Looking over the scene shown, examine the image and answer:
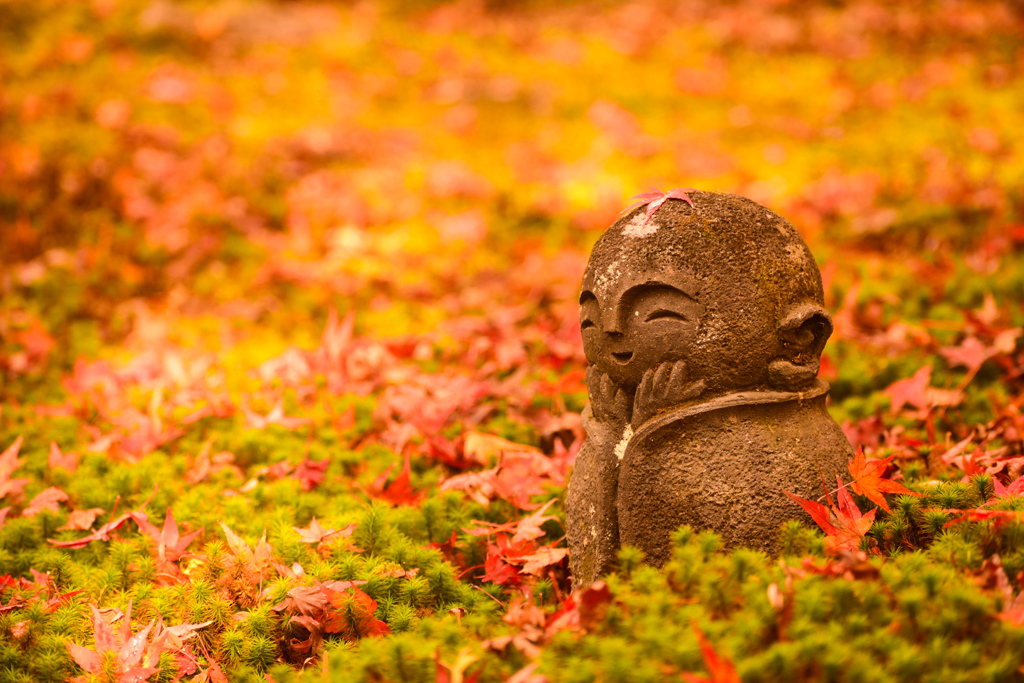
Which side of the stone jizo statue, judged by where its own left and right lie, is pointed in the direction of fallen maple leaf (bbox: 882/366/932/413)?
back

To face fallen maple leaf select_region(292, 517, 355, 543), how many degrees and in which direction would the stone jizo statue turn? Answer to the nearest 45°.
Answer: approximately 45° to its right

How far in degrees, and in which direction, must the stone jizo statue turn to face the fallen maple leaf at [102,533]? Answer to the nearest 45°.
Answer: approximately 45° to its right

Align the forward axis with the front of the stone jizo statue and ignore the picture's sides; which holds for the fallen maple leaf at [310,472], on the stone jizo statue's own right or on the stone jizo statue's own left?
on the stone jizo statue's own right

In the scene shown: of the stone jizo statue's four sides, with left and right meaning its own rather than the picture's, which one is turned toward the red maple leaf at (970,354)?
back

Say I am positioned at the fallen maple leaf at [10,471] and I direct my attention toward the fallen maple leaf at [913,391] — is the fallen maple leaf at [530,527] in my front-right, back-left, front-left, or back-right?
front-right

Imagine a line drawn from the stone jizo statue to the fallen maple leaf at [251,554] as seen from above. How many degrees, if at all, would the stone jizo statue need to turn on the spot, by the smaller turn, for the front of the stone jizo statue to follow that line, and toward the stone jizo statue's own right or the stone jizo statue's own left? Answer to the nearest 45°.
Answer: approximately 45° to the stone jizo statue's own right
